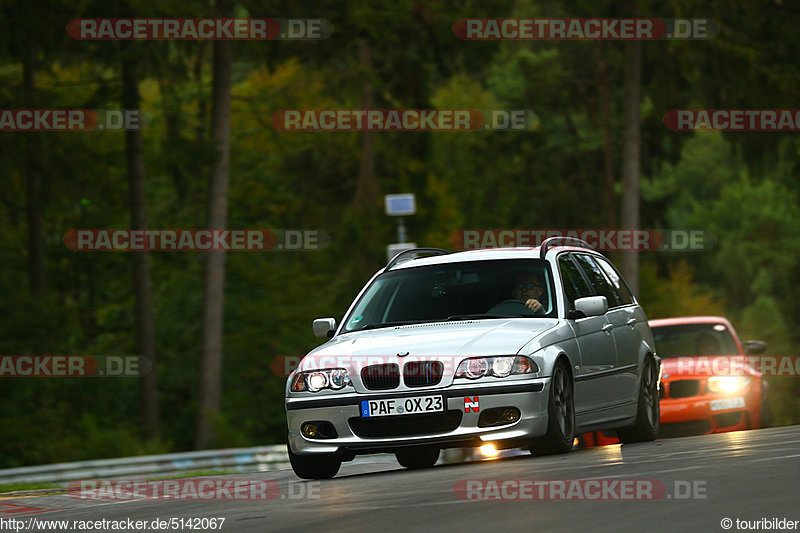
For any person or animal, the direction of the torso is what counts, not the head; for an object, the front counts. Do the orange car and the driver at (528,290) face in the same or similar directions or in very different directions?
same or similar directions

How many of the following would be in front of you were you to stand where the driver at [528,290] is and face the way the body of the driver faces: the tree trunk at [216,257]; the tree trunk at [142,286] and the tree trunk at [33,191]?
0

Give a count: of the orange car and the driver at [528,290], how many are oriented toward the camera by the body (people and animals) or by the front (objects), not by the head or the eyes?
2

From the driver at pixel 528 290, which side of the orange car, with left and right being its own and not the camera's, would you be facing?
front

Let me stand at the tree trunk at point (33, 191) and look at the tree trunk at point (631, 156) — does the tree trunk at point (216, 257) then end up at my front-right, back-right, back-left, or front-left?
front-right

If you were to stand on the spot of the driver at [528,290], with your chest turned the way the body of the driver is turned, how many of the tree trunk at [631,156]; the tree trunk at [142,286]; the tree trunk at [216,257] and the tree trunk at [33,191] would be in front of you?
0

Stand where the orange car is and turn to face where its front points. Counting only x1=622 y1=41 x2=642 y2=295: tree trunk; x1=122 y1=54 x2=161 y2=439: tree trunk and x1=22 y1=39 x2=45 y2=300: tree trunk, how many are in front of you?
0

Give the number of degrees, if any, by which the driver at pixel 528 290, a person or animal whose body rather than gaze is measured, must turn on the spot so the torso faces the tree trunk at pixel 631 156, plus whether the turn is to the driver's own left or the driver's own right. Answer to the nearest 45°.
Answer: approximately 180°

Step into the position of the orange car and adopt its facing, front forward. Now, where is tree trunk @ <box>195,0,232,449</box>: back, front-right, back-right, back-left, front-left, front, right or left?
back-right

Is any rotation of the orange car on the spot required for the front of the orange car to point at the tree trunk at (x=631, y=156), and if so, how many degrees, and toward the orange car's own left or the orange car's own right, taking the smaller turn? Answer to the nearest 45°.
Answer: approximately 180°

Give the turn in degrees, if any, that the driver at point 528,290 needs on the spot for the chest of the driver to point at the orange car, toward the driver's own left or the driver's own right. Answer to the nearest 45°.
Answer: approximately 135° to the driver's own left

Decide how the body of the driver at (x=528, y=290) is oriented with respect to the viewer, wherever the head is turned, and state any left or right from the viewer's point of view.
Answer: facing the viewer

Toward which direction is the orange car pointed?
toward the camera

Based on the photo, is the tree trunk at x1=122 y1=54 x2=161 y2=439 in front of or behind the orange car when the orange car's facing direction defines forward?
behind
